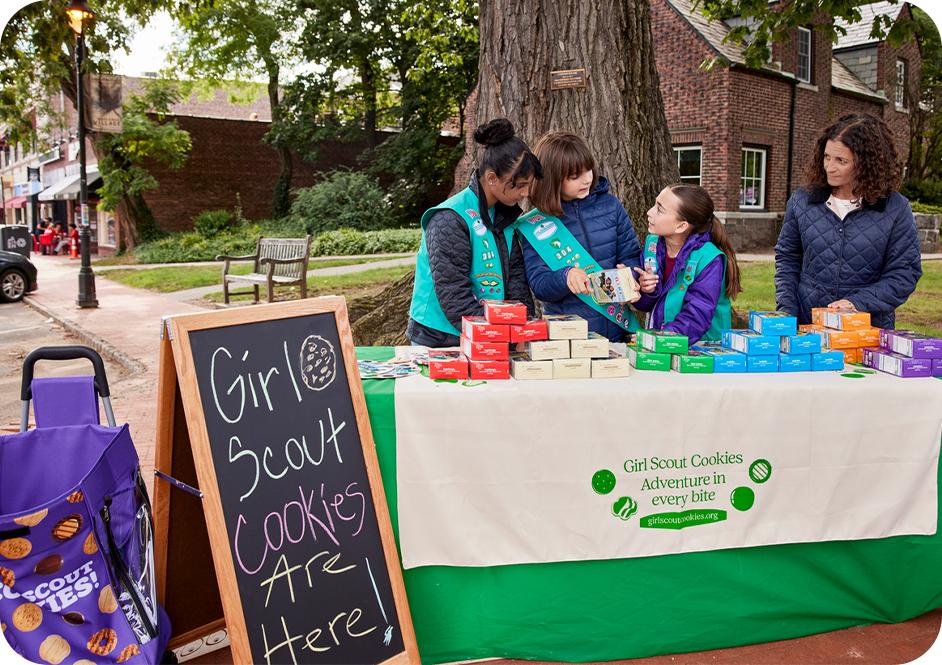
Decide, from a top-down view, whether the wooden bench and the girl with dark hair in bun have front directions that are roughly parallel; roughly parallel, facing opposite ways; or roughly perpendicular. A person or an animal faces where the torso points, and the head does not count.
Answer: roughly perpendicular

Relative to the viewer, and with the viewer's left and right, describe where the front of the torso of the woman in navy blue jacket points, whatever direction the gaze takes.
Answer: facing the viewer

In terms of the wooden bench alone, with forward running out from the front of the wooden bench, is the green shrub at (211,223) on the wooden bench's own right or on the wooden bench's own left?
on the wooden bench's own right

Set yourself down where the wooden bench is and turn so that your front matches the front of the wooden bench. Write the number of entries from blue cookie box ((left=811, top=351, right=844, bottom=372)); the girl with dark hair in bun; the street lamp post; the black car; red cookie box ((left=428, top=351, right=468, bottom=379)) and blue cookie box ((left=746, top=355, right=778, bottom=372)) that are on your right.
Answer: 2

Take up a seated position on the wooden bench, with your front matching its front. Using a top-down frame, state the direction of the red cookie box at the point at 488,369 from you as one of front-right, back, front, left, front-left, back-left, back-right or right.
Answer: front-left

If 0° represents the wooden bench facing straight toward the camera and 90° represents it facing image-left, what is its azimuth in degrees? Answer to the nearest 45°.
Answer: approximately 45°

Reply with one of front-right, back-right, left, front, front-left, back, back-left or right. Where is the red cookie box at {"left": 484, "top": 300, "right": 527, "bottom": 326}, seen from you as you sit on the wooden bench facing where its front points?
front-left

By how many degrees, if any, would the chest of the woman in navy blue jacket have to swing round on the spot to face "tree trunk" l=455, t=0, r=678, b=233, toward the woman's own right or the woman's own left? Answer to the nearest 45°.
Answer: approximately 135° to the woman's own right

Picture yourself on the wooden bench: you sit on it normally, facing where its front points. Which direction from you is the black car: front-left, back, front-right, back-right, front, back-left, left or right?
right

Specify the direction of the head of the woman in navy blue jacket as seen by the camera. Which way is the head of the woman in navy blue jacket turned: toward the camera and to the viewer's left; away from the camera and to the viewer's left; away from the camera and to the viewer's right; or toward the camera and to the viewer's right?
toward the camera and to the viewer's left

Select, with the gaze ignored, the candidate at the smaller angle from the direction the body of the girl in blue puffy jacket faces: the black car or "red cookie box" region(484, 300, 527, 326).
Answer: the red cookie box
